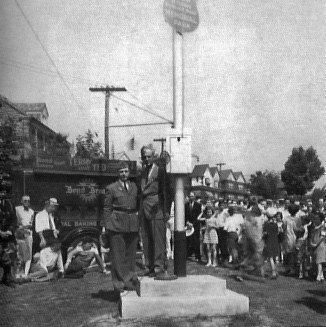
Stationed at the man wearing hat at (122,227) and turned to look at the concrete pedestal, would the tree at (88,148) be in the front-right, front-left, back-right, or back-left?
back-left

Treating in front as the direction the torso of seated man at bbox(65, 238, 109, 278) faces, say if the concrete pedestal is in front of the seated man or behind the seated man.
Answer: in front

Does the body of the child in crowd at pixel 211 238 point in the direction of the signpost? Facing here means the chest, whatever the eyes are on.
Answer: yes

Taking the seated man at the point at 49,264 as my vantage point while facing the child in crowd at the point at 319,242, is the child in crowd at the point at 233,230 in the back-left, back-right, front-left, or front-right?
front-left

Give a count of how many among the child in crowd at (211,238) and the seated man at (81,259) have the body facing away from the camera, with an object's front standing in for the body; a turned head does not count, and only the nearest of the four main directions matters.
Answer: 0

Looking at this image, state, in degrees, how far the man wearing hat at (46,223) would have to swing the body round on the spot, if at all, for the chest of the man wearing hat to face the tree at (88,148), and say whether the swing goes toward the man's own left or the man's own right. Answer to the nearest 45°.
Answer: approximately 135° to the man's own left

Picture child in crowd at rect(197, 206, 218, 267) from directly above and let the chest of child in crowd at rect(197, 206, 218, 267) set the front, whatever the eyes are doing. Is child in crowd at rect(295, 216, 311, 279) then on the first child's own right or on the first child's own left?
on the first child's own left

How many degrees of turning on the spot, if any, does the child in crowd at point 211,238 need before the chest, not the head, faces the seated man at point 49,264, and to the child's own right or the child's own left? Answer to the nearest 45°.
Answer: approximately 45° to the child's own right

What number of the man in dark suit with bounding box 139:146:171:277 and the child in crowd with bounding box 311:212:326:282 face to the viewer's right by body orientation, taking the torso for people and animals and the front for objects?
0

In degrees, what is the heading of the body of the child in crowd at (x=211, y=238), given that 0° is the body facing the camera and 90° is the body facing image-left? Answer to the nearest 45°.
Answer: approximately 0°

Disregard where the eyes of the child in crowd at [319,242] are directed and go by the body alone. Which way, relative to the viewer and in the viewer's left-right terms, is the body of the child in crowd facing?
facing the viewer and to the left of the viewer
